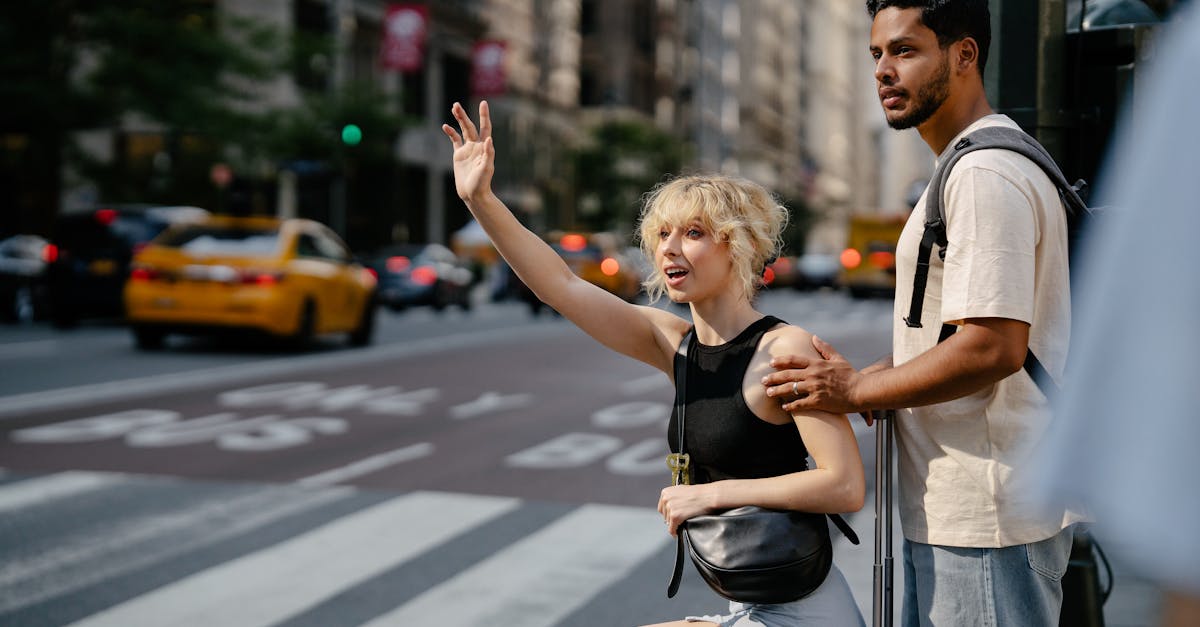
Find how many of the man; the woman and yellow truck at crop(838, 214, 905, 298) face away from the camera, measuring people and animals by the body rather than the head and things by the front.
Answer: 1

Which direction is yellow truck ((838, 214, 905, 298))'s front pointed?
away from the camera

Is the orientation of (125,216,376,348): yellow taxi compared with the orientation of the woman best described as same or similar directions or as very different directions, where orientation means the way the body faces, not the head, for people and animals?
very different directions

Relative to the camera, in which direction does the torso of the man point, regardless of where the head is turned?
to the viewer's left

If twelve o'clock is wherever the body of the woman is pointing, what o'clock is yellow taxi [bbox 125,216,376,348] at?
The yellow taxi is roughly at 4 o'clock from the woman.

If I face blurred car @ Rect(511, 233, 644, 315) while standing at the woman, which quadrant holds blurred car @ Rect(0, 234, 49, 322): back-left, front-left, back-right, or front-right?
front-left

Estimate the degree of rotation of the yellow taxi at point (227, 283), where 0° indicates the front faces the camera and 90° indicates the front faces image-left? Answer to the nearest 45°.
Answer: approximately 225°

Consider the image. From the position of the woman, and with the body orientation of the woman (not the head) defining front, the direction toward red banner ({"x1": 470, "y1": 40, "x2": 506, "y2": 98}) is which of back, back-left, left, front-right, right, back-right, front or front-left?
back-right

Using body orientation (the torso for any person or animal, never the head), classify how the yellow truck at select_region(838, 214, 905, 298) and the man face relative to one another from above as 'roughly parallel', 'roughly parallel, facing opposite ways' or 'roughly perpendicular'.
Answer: roughly perpendicular

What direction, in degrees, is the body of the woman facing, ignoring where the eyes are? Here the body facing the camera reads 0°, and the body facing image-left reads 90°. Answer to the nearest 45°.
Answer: approximately 45°

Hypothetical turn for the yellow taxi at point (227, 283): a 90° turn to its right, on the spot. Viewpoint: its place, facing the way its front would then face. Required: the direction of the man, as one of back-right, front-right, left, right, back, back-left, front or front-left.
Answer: front-right

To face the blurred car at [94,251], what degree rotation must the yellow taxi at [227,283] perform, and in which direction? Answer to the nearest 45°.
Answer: approximately 90° to its left

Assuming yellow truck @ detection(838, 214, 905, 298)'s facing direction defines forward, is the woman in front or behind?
behind
